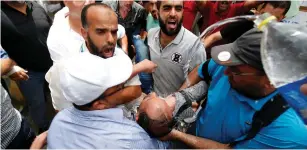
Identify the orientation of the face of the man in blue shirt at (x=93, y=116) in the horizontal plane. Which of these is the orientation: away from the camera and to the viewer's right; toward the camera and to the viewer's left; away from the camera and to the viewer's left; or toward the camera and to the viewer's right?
away from the camera and to the viewer's right

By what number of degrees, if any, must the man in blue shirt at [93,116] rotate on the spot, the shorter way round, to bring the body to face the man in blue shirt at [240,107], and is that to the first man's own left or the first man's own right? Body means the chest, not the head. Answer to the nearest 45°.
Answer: approximately 45° to the first man's own right
